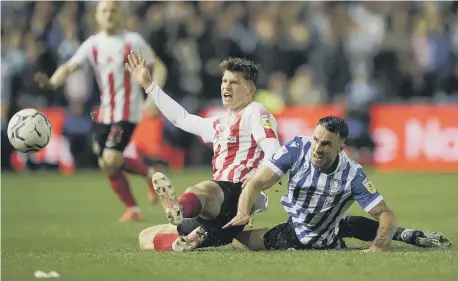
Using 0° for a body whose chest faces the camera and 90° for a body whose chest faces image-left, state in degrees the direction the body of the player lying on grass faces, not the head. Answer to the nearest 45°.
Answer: approximately 45°

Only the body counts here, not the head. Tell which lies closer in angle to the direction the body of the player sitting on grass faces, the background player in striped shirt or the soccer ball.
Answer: the soccer ball

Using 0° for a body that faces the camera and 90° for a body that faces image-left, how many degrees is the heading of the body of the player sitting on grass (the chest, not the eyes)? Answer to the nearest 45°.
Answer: approximately 45°

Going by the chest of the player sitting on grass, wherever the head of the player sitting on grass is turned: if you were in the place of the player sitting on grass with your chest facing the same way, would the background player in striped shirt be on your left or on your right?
on your right
